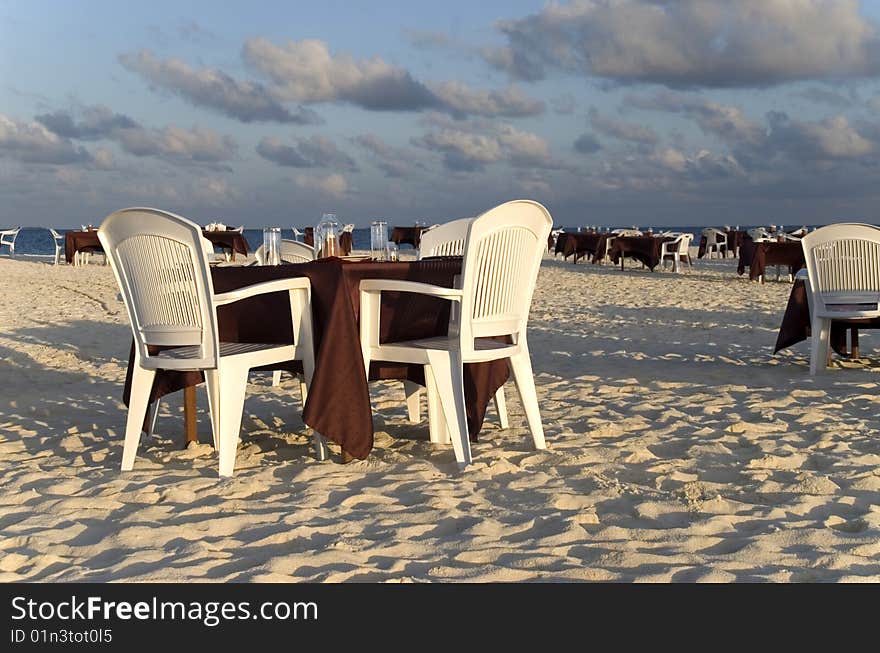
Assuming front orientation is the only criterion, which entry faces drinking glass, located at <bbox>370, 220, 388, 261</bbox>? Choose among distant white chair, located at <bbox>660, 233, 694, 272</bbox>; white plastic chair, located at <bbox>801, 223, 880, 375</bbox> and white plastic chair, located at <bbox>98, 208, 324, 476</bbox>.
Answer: white plastic chair, located at <bbox>98, 208, 324, 476</bbox>

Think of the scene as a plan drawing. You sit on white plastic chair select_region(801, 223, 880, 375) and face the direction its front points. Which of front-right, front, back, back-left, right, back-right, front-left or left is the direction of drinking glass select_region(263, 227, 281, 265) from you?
back-left

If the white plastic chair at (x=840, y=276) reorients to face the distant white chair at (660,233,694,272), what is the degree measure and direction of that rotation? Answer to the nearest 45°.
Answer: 0° — it already faces it

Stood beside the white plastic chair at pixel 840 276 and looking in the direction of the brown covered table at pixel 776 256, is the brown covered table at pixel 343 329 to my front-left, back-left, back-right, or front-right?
back-left

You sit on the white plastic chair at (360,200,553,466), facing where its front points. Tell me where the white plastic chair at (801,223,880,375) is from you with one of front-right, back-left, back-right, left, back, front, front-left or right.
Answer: right

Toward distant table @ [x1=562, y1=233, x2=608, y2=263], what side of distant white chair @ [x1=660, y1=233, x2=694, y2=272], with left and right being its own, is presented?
front

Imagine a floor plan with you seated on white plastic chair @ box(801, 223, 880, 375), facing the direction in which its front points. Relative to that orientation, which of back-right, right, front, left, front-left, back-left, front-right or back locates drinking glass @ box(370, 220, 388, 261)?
back-left

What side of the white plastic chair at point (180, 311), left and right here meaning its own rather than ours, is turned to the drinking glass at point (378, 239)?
front

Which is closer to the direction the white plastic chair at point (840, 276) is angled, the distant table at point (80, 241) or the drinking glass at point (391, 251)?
the distant table

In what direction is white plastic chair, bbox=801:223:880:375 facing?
away from the camera

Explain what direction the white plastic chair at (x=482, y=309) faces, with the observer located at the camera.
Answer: facing away from the viewer and to the left of the viewer

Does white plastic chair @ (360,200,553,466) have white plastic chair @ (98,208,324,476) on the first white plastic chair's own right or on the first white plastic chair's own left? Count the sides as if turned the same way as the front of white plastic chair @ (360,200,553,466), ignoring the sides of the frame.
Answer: on the first white plastic chair's own left

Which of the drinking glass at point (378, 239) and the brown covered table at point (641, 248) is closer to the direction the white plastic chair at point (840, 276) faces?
the brown covered table

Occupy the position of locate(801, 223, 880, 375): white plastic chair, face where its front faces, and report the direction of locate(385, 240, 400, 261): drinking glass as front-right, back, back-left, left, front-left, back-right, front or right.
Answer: back-left

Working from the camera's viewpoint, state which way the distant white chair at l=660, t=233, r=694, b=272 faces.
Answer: facing away from the viewer and to the left of the viewer
